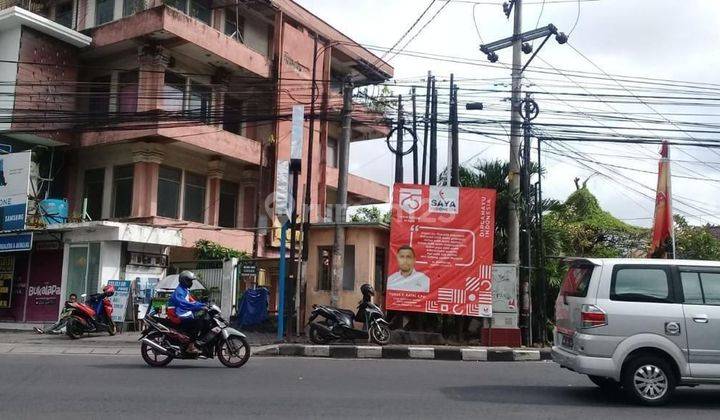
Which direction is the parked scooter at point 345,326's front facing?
to the viewer's right

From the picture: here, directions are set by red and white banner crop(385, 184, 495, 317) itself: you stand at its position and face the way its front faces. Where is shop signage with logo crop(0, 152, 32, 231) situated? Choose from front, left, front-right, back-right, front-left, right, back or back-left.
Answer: right

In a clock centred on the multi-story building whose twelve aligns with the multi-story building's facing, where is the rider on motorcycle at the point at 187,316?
The rider on motorcycle is roughly at 1 o'clock from the multi-story building.

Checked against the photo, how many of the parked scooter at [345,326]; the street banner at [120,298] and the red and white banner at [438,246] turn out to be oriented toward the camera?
2

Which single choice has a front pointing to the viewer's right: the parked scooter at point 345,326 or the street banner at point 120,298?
the parked scooter

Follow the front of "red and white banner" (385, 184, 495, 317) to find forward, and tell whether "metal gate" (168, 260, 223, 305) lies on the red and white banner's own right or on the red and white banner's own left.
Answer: on the red and white banner's own right

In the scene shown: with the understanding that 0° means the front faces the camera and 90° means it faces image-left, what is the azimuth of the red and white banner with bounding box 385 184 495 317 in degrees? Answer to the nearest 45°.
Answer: approximately 0°
